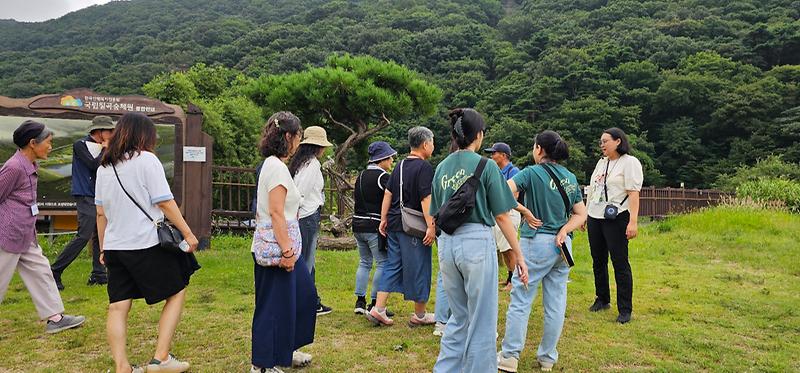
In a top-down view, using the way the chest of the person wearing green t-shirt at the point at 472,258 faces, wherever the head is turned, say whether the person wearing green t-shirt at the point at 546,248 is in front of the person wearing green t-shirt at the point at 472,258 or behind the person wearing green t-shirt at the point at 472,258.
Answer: in front

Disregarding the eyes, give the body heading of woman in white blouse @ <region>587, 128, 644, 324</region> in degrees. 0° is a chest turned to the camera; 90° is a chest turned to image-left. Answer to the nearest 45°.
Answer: approximately 45°

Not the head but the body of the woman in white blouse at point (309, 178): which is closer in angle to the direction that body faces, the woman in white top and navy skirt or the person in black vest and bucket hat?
the person in black vest and bucket hat

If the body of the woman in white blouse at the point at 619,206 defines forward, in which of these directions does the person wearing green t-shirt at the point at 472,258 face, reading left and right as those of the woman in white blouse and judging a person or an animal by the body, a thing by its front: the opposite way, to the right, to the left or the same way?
the opposite way

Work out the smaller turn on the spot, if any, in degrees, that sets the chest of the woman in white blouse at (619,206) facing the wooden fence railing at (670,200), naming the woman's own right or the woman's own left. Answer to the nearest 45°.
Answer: approximately 135° to the woman's own right

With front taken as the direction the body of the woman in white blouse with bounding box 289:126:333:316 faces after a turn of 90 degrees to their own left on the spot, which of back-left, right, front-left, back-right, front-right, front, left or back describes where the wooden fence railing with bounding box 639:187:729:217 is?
front-right

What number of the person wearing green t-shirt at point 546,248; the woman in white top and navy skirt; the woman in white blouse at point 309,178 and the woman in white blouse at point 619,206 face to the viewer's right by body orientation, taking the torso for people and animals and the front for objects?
2

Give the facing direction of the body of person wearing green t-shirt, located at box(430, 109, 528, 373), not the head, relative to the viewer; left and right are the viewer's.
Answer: facing away from the viewer and to the right of the viewer

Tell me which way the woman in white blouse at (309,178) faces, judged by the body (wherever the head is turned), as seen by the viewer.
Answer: to the viewer's right

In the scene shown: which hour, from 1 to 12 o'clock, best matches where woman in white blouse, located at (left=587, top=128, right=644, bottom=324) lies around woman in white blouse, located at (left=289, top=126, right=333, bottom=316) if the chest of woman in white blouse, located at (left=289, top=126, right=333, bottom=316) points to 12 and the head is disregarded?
woman in white blouse, located at (left=587, top=128, right=644, bottom=324) is roughly at 12 o'clock from woman in white blouse, located at (left=289, top=126, right=333, bottom=316).

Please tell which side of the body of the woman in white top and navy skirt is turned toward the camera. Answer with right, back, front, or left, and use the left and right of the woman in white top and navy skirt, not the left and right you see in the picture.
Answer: right

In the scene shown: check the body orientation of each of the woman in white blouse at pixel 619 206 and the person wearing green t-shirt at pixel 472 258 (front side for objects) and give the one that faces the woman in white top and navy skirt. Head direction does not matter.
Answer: the woman in white blouse

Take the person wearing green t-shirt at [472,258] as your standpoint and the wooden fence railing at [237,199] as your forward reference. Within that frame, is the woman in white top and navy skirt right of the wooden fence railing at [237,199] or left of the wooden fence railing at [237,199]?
left
